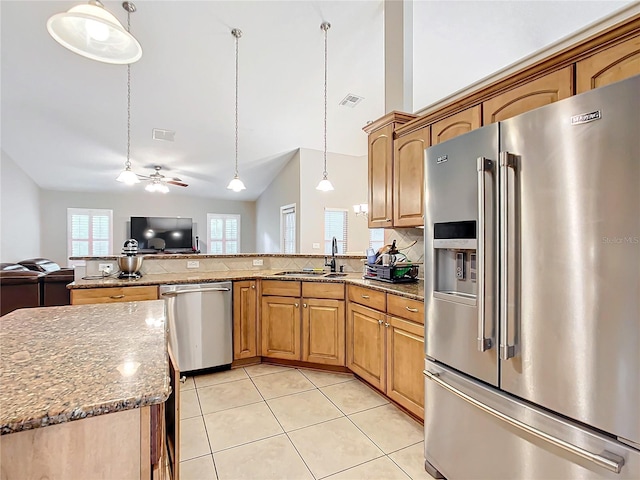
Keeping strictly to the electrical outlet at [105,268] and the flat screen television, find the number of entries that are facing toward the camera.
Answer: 2

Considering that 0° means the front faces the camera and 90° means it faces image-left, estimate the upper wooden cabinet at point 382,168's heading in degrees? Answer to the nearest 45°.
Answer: approximately 45°

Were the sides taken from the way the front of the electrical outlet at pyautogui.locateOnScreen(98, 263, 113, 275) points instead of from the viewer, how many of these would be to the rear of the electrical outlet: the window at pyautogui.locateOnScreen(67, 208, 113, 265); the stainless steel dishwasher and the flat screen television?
2

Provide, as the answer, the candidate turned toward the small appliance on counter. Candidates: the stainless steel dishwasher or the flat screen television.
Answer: the flat screen television

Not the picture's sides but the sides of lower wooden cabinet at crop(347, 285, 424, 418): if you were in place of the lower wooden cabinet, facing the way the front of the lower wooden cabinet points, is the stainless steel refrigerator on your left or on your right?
on your left

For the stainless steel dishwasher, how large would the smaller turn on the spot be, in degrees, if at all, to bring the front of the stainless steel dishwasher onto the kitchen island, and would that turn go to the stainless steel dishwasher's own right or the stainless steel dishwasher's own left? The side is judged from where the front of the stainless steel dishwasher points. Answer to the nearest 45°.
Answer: approximately 45° to the stainless steel dishwasher's own right

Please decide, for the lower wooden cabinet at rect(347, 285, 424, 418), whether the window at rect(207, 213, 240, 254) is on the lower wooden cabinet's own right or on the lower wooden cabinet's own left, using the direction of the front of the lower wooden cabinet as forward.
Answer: on the lower wooden cabinet's own right

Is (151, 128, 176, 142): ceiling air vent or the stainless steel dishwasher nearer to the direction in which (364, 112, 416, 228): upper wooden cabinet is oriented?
the stainless steel dishwasher
